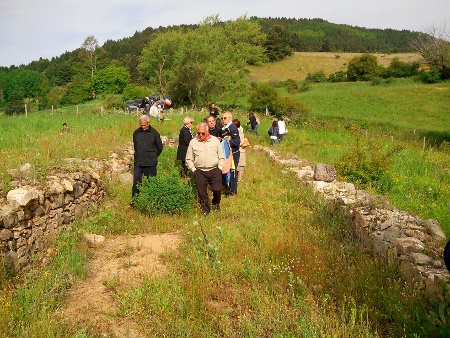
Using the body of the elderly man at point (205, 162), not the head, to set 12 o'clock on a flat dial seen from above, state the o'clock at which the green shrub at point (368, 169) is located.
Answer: The green shrub is roughly at 8 o'clock from the elderly man.

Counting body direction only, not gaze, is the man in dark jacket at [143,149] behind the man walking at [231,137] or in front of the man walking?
in front

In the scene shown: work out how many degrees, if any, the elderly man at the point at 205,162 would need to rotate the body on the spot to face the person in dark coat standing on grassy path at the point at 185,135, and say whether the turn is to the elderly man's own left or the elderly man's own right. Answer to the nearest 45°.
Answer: approximately 180°

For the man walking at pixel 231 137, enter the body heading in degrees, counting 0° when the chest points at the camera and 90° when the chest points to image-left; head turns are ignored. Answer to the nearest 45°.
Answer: approximately 45°

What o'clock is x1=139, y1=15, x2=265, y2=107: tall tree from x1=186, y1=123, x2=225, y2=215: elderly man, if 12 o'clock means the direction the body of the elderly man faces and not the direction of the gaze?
The tall tree is roughly at 6 o'clock from the elderly man.

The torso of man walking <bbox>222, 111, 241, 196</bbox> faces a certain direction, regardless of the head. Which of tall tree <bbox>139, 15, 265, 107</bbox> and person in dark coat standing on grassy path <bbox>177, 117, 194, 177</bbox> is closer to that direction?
the person in dark coat standing on grassy path

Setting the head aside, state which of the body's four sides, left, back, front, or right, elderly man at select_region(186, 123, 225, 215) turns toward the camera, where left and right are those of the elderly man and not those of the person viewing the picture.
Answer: front

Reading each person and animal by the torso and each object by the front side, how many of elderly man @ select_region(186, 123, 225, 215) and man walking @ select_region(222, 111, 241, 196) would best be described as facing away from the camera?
0

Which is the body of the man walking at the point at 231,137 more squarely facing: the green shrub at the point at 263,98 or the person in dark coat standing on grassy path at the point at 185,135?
the person in dark coat standing on grassy path
